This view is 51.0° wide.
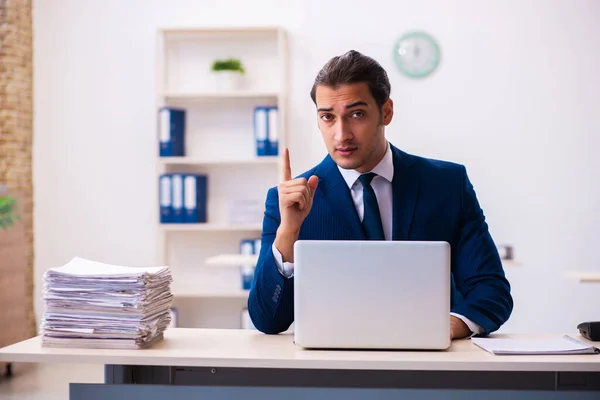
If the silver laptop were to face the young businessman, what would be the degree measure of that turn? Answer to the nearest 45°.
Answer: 0° — it already faces them

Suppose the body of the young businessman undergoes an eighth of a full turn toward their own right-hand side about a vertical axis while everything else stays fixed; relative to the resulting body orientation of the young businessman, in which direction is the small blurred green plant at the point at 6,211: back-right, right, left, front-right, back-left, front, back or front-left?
right

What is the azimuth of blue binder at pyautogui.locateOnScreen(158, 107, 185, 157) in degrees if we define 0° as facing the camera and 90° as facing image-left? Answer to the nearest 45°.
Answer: approximately 0°

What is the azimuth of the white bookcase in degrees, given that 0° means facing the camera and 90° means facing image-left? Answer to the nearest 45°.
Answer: approximately 0°
